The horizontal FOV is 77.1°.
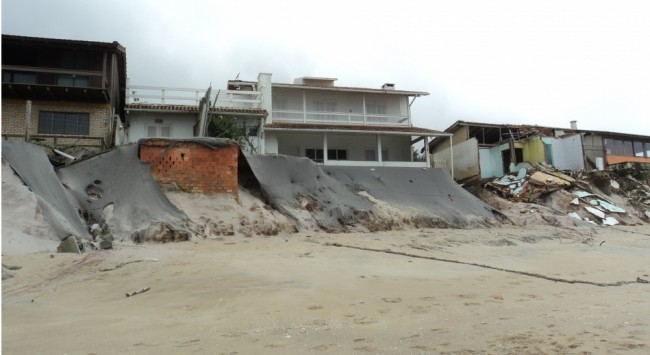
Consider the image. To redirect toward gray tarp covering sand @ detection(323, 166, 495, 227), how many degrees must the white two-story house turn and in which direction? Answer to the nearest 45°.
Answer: approximately 45° to its left

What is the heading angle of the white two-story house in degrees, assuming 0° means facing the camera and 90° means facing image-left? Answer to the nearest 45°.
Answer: approximately 0°

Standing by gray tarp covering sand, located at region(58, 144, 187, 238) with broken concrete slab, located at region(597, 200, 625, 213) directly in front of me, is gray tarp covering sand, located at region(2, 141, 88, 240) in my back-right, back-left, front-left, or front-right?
back-right

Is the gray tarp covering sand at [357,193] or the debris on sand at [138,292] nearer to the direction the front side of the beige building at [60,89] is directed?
the debris on sand

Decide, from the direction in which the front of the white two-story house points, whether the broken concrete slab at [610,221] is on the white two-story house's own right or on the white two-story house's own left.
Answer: on the white two-story house's own left

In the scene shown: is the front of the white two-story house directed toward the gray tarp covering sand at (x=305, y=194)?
yes

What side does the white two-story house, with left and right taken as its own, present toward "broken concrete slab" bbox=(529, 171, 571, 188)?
left

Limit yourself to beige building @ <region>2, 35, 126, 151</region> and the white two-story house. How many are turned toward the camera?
2

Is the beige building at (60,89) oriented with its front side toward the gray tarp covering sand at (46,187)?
yes

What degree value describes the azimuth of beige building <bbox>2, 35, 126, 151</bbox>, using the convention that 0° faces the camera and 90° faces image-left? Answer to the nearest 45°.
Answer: approximately 0°
